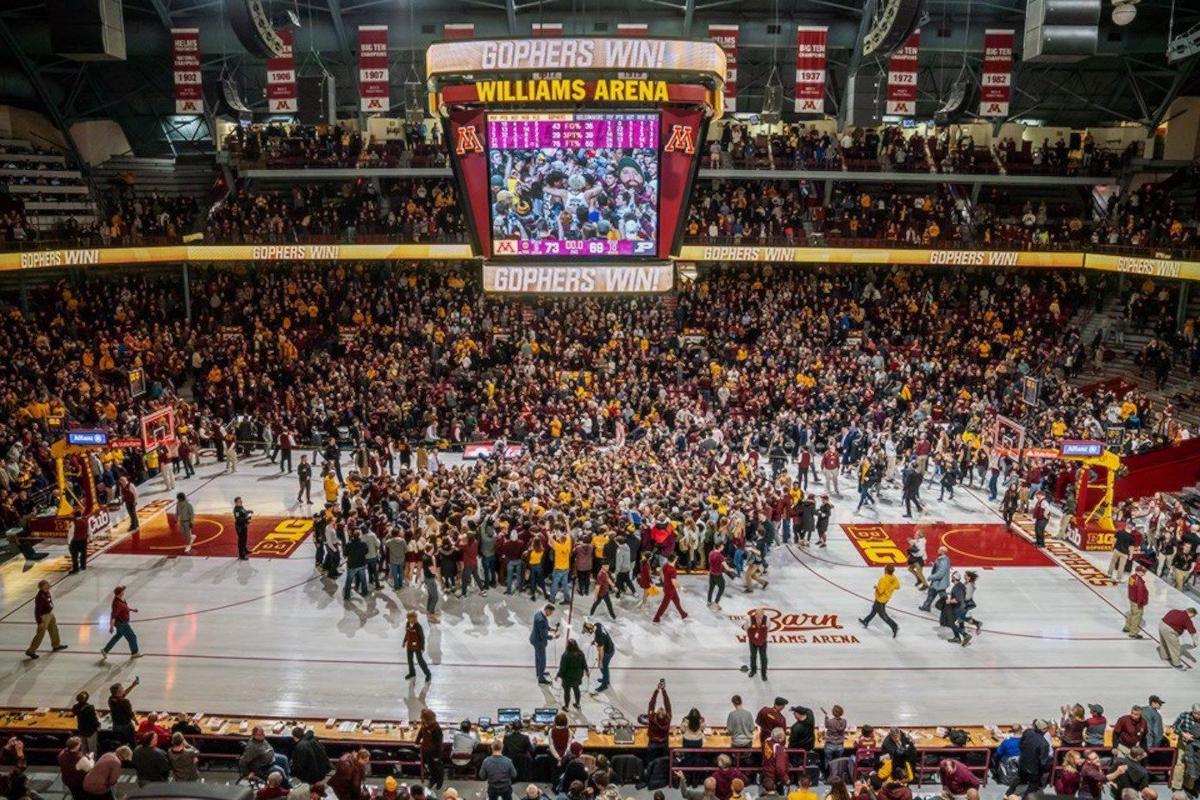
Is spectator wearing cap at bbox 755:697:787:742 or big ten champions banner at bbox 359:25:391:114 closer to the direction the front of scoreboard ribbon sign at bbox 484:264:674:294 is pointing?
the spectator wearing cap

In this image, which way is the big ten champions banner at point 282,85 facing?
toward the camera

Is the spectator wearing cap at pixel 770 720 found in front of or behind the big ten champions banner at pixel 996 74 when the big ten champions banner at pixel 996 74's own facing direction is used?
in front

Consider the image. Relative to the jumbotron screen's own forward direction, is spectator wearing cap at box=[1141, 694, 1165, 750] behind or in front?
in front

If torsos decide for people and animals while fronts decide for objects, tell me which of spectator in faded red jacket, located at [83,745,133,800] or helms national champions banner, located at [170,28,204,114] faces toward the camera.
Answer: the helms national champions banner

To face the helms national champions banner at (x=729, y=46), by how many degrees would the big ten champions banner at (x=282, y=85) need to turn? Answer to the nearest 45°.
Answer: approximately 90° to its left

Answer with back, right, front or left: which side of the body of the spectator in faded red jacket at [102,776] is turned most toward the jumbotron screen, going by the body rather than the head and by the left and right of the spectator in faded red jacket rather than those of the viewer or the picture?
front

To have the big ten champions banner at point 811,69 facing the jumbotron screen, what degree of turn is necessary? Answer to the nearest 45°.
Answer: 0° — it already faces it

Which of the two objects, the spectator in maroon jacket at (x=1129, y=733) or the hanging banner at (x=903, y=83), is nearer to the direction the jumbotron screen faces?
the spectator in maroon jacket

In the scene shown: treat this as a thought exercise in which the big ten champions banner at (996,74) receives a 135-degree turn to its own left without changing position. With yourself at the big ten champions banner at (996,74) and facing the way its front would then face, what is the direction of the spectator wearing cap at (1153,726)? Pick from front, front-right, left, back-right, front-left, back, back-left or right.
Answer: back-right

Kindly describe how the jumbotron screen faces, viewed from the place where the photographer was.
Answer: facing the viewer

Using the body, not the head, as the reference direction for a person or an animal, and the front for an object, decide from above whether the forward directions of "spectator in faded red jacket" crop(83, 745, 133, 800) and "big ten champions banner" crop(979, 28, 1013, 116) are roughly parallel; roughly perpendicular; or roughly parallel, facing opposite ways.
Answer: roughly parallel, facing opposite ways

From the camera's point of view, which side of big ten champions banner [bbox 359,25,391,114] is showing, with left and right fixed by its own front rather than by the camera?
front

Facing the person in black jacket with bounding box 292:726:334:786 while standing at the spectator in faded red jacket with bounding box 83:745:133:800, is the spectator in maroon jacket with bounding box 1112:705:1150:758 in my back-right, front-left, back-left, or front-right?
front-right

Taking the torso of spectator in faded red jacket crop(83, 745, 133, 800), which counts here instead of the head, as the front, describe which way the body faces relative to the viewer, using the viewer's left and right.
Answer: facing away from the viewer and to the right of the viewer

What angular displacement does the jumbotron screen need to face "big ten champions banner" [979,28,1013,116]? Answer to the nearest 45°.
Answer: approximately 135° to its left
